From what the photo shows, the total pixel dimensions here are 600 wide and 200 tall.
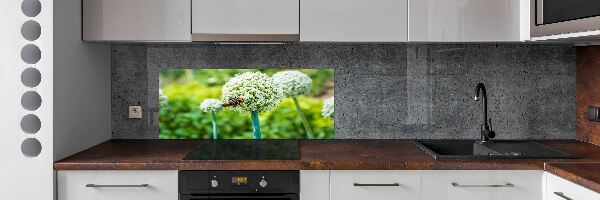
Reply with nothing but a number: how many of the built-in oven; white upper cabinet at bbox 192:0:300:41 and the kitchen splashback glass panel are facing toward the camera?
3

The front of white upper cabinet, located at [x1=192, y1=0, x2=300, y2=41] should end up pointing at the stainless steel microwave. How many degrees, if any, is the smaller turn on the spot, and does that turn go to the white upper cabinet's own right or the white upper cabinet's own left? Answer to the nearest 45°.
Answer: approximately 90° to the white upper cabinet's own left

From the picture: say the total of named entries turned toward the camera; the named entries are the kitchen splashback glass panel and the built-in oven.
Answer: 2

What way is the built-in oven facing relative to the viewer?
toward the camera

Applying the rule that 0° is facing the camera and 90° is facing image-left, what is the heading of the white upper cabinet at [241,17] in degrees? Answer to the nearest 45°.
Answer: approximately 0°

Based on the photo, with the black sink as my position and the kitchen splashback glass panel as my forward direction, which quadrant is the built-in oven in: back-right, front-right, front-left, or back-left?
front-left

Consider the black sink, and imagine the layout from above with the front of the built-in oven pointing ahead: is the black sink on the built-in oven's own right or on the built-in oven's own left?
on the built-in oven's own left

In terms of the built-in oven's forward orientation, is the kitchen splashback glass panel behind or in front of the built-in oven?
behind

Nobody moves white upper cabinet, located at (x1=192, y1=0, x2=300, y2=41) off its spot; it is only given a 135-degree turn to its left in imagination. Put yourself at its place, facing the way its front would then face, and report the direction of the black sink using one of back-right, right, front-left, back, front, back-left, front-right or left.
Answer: front-right

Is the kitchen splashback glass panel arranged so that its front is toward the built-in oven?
yes
